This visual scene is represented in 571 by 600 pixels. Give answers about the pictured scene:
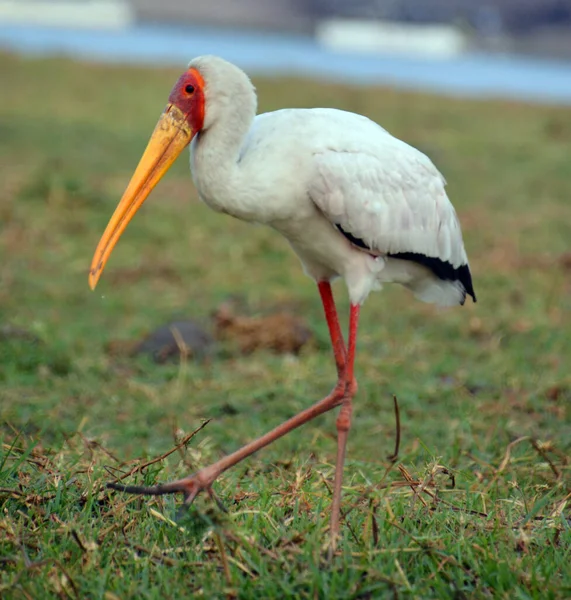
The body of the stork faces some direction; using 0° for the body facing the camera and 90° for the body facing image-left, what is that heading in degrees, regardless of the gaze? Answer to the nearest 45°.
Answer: approximately 90°

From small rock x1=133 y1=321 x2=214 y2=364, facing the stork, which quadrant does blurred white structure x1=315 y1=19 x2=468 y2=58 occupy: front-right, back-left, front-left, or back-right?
back-left

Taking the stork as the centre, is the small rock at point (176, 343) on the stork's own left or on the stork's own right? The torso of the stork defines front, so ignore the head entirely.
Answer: on the stork's own right

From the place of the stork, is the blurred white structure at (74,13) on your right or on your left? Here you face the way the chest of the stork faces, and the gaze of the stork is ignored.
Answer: on your right

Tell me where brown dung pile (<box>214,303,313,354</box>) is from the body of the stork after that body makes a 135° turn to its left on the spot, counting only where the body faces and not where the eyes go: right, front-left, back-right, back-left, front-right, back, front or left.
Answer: back-left

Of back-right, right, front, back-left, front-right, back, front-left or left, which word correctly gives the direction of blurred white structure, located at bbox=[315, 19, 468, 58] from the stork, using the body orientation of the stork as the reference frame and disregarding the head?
right

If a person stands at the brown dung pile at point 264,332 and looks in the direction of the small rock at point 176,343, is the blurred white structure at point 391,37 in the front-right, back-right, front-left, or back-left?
back-right
